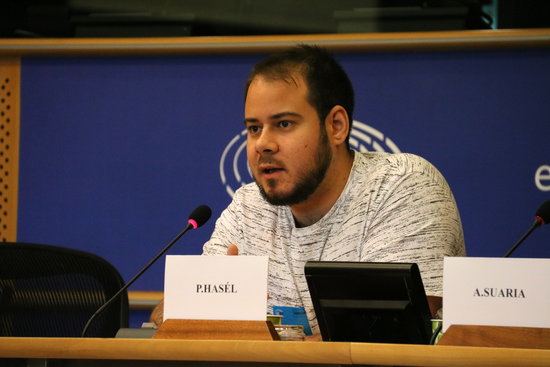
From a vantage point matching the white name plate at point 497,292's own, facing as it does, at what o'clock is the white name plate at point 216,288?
the white name plate at point 216,288 is roughly at 3 o'clock from the white name plate at point 497,292.

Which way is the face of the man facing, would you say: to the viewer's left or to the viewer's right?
to the viewer's left

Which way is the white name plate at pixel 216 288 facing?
toward the camera

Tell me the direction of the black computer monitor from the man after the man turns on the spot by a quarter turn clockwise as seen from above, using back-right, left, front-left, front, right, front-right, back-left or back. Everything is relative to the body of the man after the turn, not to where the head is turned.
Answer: back-left

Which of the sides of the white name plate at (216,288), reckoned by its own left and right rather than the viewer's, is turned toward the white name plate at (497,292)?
left

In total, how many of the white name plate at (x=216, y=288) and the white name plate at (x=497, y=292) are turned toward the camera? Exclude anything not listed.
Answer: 2

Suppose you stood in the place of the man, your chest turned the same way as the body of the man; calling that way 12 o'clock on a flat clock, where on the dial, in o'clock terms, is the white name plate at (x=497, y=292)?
The white name plate is roughly at 10 o'clock from the man.

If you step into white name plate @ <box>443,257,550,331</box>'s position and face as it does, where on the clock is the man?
The man is roughly at 5 o'clock from the white name plate.

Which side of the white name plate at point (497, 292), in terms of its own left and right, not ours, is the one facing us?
front
